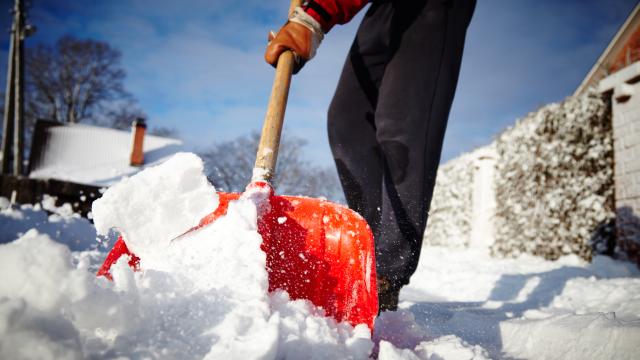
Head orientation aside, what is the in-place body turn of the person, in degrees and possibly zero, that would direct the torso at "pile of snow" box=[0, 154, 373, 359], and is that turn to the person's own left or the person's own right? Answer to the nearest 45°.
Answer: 0° — they already face it

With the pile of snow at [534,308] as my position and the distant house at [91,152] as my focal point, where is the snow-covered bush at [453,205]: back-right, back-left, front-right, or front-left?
front-right

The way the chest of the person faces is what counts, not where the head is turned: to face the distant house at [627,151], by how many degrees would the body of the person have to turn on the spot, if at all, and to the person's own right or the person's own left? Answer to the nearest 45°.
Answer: approximately 180°

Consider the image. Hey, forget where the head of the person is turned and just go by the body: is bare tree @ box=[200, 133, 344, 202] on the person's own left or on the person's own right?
on the person's own right

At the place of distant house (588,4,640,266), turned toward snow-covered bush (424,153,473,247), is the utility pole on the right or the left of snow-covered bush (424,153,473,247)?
left

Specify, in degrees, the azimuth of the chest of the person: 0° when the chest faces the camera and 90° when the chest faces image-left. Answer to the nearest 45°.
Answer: approximately 45°

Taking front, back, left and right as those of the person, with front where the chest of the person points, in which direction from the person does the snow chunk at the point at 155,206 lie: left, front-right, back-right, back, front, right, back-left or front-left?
front

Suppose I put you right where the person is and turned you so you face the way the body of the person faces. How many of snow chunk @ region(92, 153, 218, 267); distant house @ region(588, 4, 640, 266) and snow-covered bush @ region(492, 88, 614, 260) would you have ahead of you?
1
